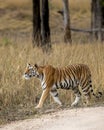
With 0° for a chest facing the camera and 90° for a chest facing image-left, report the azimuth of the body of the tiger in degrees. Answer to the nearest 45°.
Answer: approximately 90°
